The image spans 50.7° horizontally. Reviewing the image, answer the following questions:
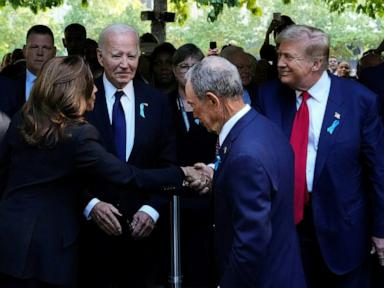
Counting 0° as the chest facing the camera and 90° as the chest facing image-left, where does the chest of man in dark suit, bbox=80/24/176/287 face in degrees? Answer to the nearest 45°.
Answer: approximately 0°

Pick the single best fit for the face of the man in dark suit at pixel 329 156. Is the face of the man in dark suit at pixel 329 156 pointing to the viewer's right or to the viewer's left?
to the viewer's left

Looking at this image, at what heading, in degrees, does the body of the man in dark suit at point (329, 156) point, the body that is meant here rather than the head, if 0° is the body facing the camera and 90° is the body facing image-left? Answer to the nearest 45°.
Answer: approximately 45°

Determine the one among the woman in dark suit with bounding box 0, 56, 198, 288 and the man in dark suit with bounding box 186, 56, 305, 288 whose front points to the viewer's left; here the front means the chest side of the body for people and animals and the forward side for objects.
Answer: the man in dark suit

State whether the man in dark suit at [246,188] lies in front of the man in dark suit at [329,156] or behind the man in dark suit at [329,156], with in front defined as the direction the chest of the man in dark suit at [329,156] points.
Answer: in front

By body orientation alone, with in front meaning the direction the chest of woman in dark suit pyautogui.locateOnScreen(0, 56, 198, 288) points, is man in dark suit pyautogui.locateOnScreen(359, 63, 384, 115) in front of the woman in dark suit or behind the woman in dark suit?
in front

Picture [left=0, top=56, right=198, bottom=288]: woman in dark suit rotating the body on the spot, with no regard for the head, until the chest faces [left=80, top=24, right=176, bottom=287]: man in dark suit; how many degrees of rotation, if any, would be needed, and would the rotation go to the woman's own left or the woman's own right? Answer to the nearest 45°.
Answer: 0° — they already face them

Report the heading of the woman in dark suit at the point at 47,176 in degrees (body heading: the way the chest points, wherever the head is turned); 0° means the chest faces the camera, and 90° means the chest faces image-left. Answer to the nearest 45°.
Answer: approximately 225°

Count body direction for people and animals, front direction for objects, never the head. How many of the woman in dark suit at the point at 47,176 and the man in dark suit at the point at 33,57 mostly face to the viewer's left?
0

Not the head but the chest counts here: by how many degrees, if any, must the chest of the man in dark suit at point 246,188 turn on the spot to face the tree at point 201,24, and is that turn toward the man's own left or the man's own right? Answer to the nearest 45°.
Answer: approximately 90° to the man's own right

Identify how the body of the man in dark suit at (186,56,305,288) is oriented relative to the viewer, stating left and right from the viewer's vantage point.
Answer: facing to the left of the viewer
